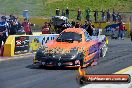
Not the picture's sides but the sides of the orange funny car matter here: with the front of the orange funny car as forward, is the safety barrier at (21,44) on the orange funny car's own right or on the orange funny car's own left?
on the orange funny car's own right

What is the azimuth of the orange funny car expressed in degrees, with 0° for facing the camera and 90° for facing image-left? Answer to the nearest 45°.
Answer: approximately 45°

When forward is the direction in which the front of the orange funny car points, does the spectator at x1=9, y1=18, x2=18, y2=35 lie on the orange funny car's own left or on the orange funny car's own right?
on the orange funny car's own right
